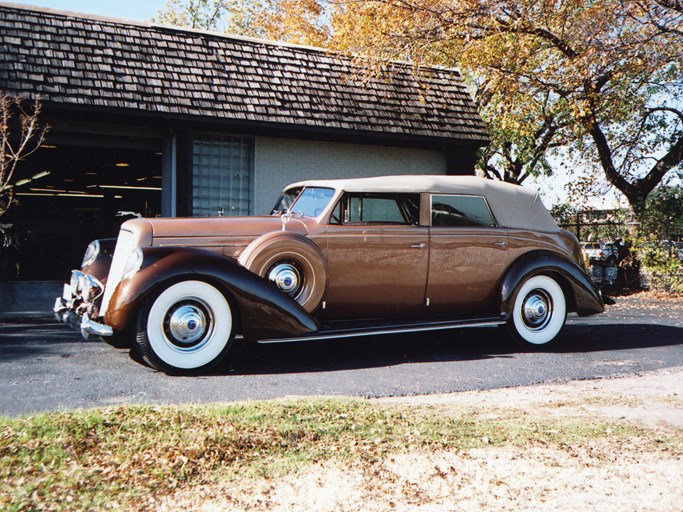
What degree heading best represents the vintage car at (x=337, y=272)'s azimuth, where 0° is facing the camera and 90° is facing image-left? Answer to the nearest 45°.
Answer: approximately 45°

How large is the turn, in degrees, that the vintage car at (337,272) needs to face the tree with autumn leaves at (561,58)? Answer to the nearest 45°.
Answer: approximately 180°
